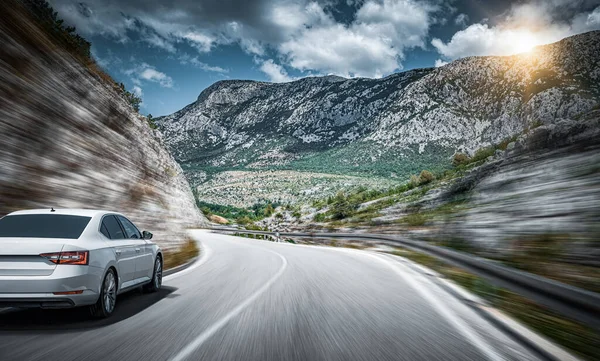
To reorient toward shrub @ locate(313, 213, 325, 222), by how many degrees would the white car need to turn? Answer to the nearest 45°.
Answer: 0° — it already faces it

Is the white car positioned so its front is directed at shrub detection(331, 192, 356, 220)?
yes

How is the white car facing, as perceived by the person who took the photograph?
facing away from the viewer and to the right of the viewer
